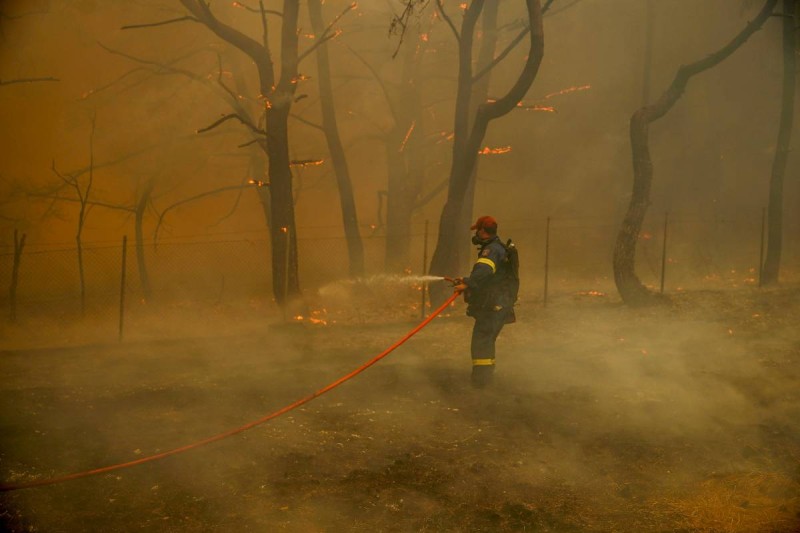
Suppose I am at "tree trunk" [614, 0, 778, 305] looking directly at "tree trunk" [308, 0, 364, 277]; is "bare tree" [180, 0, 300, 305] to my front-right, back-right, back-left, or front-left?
front-left

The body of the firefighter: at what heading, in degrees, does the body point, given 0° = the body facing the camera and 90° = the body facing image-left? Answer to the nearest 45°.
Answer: approximately 90°

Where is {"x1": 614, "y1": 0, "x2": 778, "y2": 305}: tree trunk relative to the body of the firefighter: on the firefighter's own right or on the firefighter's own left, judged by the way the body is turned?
on the firefighter's own right

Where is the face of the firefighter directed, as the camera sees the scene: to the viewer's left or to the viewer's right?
to the viewer's left

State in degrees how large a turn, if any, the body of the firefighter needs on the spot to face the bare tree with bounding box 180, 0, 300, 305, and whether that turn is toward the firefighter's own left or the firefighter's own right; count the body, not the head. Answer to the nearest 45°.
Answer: approximately 45° to the firefighter's own right

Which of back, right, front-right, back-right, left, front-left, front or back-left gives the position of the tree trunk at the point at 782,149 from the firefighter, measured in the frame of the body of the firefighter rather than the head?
back-right

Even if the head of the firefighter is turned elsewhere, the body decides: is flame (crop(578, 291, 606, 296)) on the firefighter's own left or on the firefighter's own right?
on the firefighter's own right

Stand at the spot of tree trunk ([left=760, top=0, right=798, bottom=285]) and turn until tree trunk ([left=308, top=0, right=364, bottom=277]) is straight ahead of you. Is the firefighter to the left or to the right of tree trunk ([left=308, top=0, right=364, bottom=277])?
left

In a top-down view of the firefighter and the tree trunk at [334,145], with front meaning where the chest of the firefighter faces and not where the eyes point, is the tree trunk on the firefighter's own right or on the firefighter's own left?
on the firefighter's own right

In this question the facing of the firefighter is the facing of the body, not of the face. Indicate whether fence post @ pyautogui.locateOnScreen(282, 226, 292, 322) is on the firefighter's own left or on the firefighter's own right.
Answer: on the firefighter's own right

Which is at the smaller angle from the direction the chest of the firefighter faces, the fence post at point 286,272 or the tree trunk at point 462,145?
the fence post

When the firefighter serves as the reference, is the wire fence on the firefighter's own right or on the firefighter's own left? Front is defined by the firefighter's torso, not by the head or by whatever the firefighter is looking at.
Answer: on the firefighter's own right

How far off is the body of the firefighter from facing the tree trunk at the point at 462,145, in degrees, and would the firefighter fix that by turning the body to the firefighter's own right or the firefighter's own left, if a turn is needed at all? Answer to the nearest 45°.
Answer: approximately 90° to the firefighter's own right

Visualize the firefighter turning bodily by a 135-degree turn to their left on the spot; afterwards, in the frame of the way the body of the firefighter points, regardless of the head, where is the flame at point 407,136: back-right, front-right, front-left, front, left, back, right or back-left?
back-left

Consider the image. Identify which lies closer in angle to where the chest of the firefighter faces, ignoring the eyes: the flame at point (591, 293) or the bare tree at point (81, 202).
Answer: the bare tree
